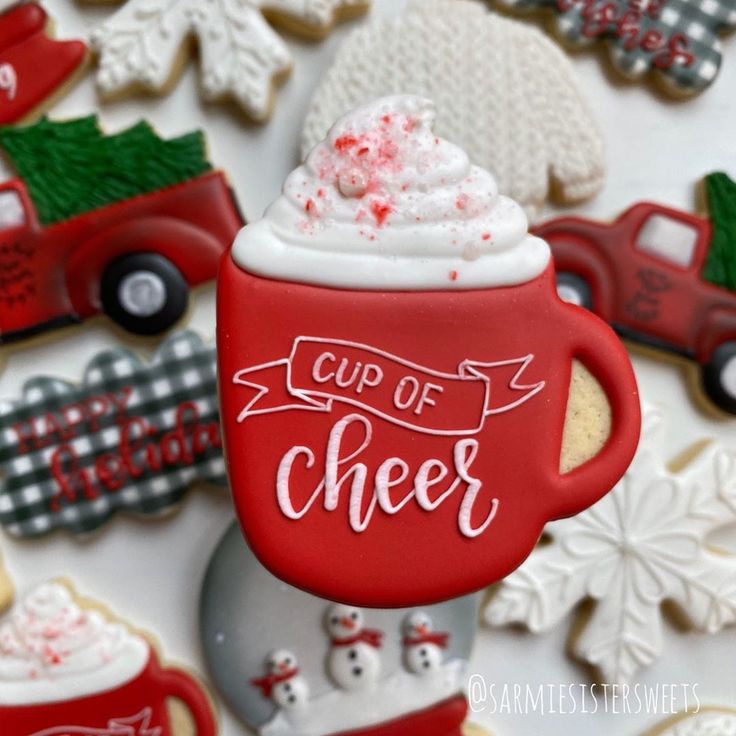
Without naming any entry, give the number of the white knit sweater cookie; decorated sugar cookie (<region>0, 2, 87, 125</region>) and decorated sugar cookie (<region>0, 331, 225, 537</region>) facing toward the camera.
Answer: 3

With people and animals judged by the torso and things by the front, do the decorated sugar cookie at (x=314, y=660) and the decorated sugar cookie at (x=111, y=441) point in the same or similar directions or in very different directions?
same or similar directions

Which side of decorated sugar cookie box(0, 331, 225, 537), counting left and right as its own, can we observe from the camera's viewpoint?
front

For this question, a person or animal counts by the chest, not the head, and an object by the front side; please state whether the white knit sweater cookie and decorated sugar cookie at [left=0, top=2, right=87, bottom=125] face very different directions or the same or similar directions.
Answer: same or similar directions
